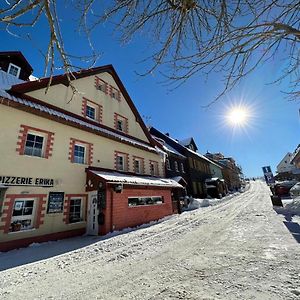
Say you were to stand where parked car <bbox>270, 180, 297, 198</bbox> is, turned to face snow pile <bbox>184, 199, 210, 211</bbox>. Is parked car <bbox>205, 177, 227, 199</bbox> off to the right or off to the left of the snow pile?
right

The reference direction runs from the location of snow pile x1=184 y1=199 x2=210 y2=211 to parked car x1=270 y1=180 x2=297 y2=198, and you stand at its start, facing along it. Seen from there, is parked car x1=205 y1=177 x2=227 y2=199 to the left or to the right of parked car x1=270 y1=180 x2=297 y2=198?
left

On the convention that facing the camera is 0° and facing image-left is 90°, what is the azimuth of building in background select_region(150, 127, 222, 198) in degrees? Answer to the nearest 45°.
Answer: approximately 315°
